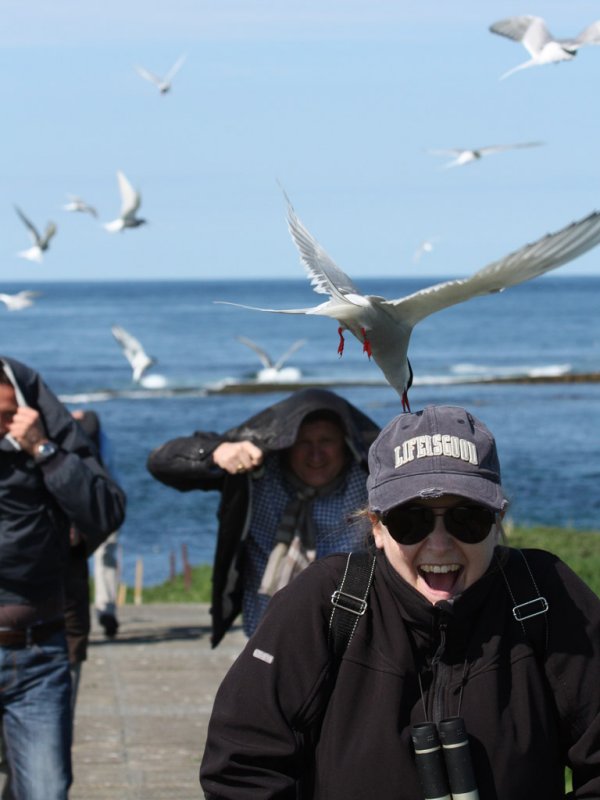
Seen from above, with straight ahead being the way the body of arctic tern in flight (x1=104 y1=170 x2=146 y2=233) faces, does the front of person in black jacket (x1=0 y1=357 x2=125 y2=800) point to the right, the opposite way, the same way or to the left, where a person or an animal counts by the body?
to the right

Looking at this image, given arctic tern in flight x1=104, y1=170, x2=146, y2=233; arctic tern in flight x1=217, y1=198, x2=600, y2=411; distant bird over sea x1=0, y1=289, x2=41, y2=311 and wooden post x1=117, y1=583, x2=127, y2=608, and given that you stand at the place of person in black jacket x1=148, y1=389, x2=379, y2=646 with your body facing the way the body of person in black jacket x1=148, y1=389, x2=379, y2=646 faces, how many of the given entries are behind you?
3

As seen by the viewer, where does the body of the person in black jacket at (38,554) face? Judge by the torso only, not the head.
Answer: toward the camera

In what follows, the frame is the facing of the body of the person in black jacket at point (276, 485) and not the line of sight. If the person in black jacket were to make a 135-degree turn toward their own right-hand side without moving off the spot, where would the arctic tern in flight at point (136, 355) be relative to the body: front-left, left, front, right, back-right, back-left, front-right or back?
front-right

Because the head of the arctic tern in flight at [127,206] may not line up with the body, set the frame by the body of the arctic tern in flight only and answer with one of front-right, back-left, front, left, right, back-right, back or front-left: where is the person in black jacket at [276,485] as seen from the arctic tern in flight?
right

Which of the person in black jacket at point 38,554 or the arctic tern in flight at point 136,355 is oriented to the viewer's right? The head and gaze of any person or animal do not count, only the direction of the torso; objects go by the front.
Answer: the arctic tern in flight

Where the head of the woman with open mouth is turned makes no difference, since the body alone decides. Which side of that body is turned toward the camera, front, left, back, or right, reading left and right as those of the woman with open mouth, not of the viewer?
front

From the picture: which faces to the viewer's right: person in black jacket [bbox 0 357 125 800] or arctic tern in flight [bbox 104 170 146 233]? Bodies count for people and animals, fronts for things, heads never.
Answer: the arctic tern in flight

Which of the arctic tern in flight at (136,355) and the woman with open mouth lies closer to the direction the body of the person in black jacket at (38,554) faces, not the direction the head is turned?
the woman with open mouth

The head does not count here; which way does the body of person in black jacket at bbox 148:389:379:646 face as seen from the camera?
toward the camera

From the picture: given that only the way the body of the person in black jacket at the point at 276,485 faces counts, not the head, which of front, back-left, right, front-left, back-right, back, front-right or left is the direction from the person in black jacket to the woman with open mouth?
front

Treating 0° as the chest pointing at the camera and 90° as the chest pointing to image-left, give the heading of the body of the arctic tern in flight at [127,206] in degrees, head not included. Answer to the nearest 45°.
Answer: approximately 270°

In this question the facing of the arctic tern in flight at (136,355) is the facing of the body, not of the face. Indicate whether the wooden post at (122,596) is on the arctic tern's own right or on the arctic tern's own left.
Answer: on the arctic tern's own right

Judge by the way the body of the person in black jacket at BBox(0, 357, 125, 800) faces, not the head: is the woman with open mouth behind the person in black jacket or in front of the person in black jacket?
in front

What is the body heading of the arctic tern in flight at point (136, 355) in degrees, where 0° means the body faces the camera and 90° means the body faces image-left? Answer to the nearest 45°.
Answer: approximately 270°

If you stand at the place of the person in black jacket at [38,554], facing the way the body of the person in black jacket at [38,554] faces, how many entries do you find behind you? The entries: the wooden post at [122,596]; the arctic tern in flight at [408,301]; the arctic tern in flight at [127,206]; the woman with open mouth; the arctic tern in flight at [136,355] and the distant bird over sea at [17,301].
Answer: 4
